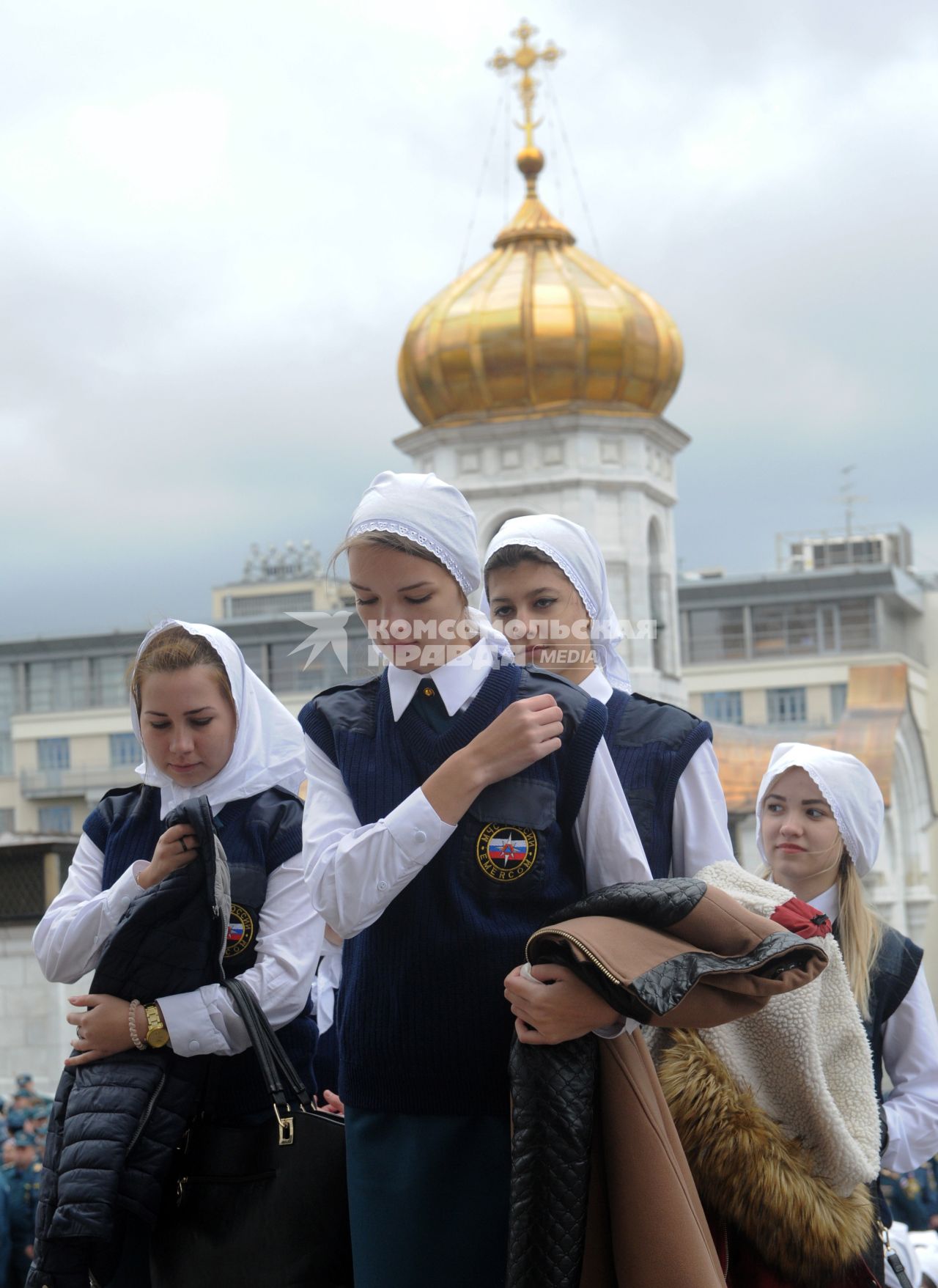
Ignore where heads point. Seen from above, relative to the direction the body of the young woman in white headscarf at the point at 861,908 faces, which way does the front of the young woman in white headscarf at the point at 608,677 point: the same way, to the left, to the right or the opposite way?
the same way

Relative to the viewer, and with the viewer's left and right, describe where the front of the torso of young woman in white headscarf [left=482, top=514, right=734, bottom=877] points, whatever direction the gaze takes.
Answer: facing the viewer and to the left of the viewer

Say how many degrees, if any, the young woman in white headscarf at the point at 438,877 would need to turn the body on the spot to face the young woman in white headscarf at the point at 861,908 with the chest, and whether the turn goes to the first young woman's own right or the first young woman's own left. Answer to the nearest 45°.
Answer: approximately 135° to the first young woman's own left

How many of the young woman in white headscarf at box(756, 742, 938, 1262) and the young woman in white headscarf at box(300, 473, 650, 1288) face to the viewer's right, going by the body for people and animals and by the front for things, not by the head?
0

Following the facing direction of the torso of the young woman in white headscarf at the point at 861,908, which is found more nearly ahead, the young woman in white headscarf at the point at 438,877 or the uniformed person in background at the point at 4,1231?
the young woman in white headscarf

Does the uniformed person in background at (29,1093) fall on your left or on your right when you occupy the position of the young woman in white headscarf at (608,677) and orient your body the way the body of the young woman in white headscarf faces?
on your right

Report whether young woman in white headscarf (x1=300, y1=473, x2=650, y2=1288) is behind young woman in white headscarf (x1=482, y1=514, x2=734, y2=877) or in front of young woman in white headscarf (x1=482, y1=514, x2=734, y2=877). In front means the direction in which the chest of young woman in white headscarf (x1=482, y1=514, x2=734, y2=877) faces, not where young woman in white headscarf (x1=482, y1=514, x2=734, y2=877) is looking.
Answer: in front

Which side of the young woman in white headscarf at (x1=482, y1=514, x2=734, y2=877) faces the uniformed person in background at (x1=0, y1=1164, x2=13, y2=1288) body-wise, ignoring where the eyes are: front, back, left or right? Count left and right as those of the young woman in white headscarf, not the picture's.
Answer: right

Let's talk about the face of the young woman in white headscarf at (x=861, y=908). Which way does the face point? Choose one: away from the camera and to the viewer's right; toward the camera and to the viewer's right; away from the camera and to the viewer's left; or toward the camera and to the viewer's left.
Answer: toward the camera and to the viewer's left

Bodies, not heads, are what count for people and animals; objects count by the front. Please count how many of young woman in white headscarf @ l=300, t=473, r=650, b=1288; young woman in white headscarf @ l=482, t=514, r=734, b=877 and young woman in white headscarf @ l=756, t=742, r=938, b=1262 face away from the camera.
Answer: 0

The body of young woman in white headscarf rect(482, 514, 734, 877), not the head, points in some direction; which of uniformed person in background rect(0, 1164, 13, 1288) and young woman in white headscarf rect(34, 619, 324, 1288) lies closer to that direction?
the young woman in white headscarf

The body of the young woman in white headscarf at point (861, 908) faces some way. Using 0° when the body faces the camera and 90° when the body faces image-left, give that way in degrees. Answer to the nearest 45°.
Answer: approximately 45°

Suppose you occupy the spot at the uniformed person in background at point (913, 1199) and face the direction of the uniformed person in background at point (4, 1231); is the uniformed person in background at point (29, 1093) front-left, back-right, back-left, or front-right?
front-right

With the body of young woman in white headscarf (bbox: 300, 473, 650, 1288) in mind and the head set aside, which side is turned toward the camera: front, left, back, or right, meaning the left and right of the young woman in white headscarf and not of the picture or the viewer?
front
